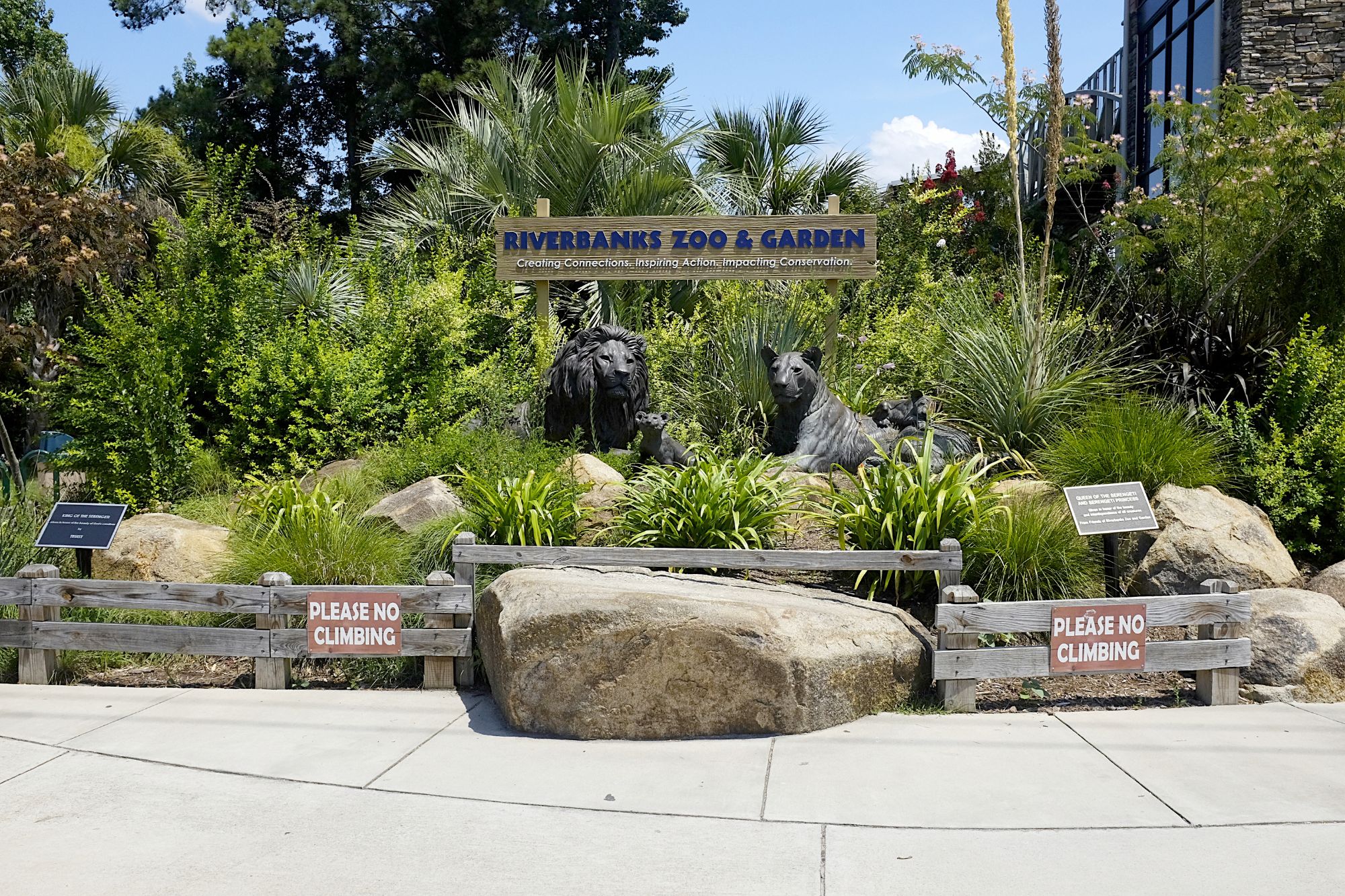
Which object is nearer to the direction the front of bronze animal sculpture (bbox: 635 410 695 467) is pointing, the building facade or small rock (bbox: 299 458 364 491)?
the small rock

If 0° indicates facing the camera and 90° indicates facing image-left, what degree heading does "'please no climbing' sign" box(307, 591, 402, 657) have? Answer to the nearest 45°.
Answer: approximately 0°

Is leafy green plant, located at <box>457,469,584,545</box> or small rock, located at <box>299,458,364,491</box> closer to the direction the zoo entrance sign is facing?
the leafy green plant

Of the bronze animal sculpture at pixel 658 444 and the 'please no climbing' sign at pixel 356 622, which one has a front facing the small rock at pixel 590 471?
the bronze animal sculpture

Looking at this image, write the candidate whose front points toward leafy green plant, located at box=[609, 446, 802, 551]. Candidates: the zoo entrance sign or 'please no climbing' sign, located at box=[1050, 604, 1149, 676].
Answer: the zoo entrance sign

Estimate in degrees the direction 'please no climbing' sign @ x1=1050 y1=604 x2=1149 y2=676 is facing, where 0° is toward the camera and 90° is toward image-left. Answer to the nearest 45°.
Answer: approximately 0°

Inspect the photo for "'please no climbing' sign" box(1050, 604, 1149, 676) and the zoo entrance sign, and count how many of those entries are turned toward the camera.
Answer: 2

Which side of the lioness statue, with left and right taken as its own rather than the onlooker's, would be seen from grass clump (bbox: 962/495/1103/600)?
left

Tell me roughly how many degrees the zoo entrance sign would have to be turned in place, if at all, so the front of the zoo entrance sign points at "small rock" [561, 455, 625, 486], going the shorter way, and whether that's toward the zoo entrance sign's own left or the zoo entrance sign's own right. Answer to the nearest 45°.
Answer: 0° — it already faces it

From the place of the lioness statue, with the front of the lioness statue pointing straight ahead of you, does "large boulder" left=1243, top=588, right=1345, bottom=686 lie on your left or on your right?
on your left

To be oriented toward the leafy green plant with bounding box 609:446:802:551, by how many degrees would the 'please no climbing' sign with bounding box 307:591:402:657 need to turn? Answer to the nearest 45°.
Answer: approximately 90° to its left

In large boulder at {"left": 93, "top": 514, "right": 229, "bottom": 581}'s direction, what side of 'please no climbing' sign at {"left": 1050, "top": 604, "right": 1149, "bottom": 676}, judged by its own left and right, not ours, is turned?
right

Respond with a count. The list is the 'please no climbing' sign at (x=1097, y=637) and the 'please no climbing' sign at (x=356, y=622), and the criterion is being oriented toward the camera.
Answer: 2

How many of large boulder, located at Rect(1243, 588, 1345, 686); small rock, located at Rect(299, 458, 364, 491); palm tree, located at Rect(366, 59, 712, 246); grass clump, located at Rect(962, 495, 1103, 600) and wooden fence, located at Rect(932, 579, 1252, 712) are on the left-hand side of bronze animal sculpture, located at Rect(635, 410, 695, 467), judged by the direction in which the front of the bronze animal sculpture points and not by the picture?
3

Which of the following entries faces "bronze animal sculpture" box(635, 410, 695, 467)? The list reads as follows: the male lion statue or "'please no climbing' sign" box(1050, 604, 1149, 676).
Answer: the male lion statue
